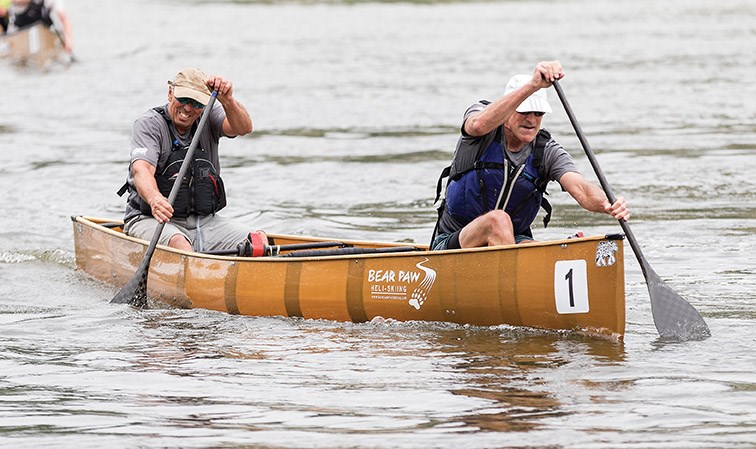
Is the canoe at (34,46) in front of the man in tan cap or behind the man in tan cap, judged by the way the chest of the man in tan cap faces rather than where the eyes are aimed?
behind

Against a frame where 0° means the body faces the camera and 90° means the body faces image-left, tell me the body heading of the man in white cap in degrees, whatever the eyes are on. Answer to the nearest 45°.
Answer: approximately 315°

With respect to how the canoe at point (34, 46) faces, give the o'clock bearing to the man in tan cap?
The man in tan cap is roughly at 12 o'clock from the canoe.

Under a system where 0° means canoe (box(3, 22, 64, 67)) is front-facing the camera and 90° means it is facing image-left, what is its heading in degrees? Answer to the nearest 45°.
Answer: approximately 0°

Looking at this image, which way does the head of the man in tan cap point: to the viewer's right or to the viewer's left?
to the viewer's right

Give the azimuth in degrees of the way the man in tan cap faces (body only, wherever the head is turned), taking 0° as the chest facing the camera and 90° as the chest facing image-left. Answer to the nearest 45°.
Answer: approximately 315°

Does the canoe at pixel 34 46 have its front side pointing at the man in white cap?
yes

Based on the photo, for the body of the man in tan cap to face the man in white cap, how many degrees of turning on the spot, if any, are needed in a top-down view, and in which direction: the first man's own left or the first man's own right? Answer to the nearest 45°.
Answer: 0° — they already face them

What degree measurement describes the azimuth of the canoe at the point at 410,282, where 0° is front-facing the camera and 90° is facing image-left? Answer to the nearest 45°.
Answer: approximately 315°
